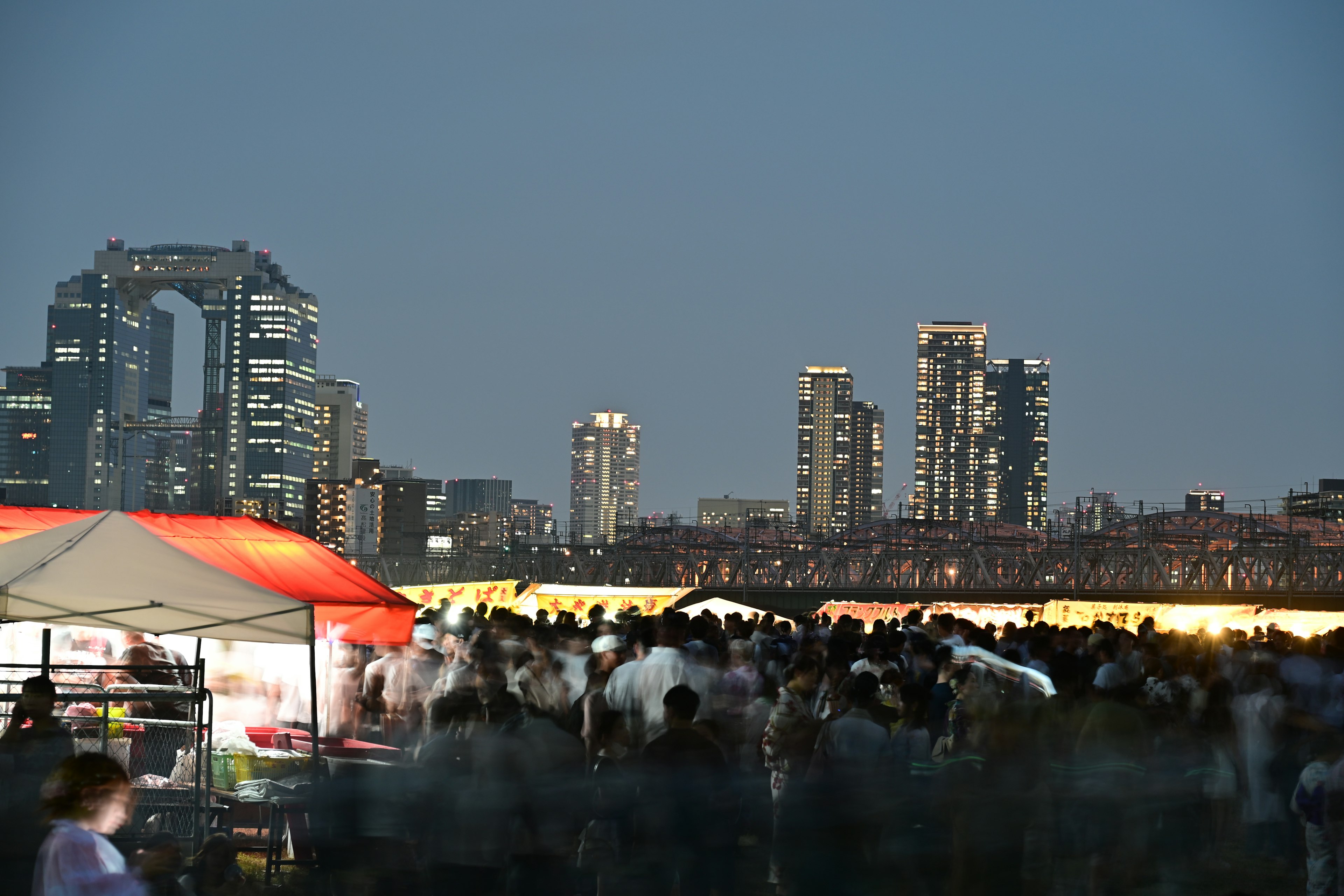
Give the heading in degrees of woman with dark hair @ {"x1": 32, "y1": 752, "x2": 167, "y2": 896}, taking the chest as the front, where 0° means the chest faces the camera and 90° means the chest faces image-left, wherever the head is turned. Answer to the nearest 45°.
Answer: approximately 270°

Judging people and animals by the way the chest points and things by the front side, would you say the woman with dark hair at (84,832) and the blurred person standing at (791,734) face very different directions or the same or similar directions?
same or similar directions

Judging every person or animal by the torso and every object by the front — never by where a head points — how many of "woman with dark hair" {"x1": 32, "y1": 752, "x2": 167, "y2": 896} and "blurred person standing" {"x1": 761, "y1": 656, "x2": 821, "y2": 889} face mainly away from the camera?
0

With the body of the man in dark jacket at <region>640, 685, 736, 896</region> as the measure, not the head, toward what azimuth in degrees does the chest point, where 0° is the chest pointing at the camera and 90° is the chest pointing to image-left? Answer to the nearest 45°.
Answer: approximately 180°

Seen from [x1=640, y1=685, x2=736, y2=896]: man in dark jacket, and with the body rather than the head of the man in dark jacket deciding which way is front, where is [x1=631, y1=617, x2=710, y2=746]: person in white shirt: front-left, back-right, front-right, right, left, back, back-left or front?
front

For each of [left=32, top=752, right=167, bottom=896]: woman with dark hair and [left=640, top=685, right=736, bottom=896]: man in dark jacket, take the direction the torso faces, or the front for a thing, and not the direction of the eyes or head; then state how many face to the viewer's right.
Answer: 1

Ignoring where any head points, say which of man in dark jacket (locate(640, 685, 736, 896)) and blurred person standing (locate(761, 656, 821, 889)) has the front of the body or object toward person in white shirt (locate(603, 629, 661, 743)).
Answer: the man in dark jacket

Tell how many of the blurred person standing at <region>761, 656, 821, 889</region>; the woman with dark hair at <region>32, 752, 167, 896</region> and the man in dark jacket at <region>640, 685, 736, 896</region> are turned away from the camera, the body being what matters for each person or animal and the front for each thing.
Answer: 1
